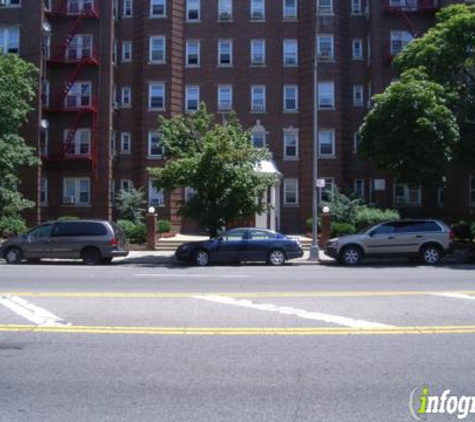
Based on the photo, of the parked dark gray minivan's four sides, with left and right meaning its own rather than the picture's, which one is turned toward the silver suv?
back

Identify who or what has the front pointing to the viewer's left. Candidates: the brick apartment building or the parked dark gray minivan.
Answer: the parked dark gray minivan

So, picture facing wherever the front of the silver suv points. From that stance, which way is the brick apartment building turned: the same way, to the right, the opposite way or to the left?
to the left

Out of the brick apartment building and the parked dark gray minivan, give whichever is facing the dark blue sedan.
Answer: the brick apartment building

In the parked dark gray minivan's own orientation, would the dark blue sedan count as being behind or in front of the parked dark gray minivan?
behind

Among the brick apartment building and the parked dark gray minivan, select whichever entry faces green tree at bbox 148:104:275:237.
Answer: the brick apartment building

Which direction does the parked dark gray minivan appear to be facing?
to the viewer's left

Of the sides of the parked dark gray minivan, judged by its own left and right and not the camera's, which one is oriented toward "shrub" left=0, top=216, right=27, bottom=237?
right

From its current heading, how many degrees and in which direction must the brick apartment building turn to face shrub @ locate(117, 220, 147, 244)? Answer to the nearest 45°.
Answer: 0° — it already faces it

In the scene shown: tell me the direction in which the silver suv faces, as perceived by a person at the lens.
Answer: facing to the left of the viewer
